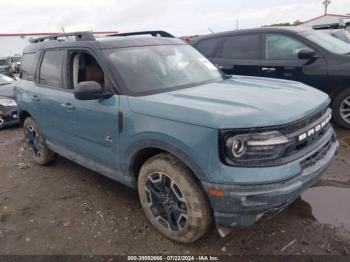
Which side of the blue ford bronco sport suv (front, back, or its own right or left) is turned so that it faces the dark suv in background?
left

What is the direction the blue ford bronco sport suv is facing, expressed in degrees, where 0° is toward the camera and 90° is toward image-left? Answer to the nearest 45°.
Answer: approximately 315°
